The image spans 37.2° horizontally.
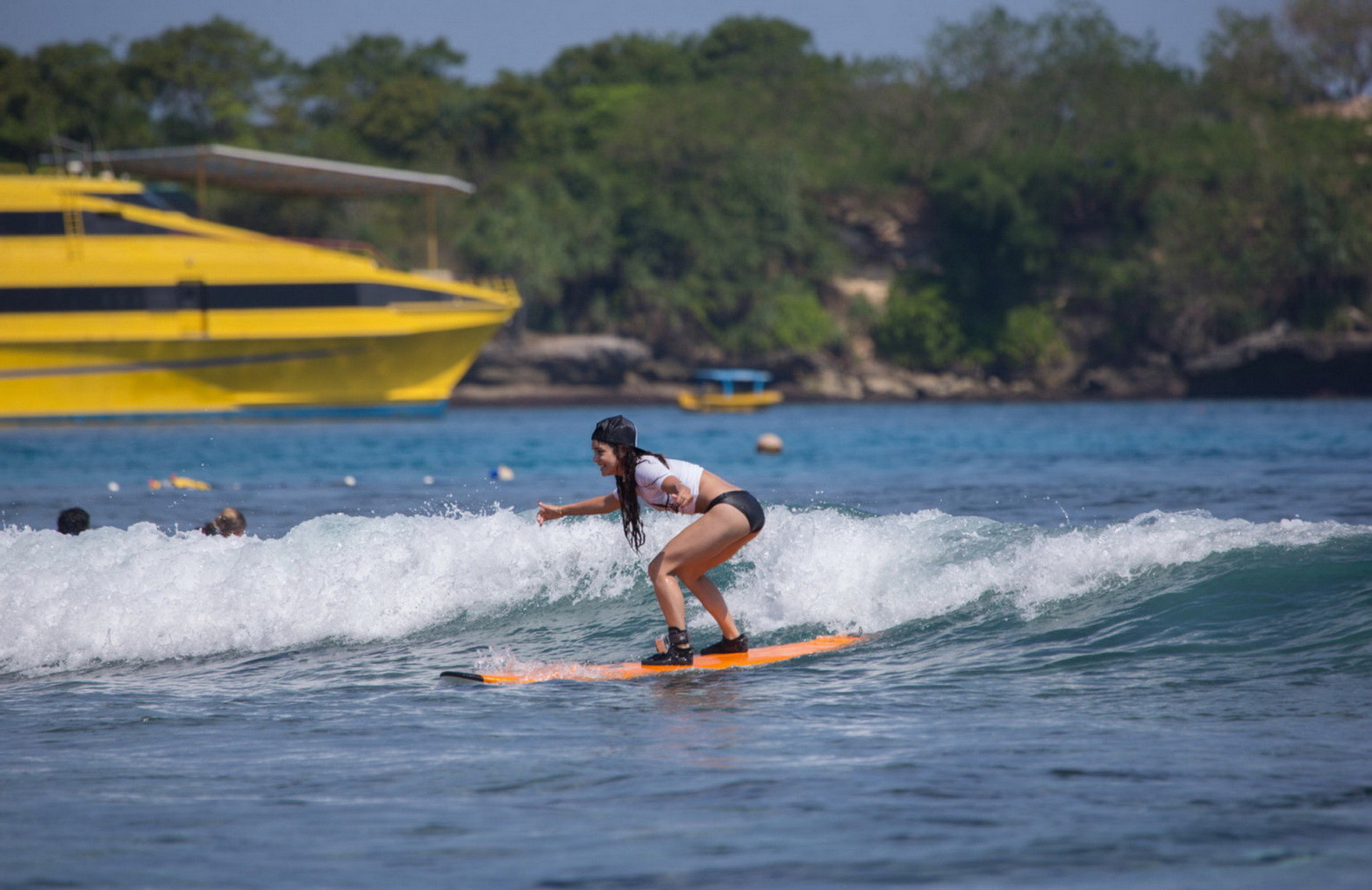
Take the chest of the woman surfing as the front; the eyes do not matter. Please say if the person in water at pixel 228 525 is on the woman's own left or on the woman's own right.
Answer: on the woman's own right

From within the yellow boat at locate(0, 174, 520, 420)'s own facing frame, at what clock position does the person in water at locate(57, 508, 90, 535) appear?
The person in water is roughly at 3 o'clock from the yellow boat.

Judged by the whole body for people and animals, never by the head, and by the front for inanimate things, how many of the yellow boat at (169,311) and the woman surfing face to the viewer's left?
1

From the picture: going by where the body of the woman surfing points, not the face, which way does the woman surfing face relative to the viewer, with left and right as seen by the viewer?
facing to the left of the viewer

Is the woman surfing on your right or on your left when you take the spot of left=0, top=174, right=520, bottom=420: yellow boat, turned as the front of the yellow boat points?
on your right

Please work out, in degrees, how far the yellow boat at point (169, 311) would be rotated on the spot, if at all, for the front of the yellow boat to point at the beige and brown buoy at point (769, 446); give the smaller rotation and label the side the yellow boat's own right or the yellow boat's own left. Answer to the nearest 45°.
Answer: approximately 45° to the yellow boat's own right

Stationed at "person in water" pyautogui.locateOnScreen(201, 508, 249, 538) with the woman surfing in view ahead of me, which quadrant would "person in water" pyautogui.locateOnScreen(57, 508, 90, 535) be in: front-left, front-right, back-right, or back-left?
back-right

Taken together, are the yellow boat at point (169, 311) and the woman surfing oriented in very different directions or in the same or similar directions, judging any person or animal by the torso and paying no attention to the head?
very different directions

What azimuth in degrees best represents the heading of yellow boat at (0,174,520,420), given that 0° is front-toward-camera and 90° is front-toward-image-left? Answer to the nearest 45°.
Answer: approximately 270°

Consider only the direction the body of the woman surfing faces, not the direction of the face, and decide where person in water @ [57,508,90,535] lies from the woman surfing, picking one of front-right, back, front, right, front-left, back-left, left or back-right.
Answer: front-right

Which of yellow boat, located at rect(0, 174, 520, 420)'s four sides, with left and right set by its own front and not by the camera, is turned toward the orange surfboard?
right
